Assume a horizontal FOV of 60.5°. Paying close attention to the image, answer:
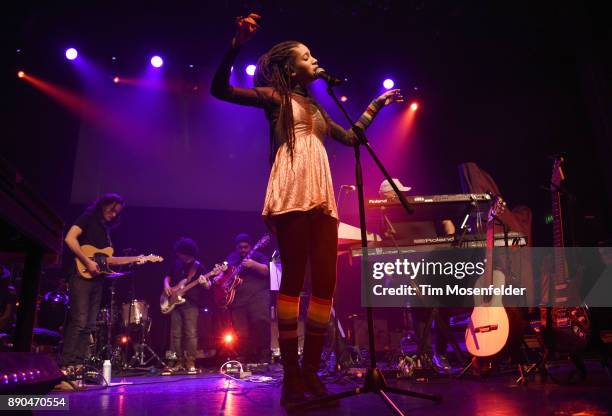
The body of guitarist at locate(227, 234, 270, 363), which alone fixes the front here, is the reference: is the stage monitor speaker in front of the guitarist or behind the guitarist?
in front

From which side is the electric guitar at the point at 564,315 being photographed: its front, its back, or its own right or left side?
front

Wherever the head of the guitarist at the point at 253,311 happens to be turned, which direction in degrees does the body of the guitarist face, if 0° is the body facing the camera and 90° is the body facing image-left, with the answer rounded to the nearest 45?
approximately 45°

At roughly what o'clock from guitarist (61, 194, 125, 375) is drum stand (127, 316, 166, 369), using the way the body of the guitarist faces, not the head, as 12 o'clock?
The drum stand is roughly at 8 o'clock from the guitarist.

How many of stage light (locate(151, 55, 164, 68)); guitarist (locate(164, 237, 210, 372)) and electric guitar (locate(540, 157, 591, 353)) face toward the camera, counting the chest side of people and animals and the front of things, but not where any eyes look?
3

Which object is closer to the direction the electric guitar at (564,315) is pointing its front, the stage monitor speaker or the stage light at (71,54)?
the stage monitor speaker

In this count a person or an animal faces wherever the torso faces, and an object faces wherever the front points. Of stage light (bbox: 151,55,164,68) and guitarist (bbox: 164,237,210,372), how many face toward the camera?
2

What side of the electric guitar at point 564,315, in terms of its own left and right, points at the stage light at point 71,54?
right

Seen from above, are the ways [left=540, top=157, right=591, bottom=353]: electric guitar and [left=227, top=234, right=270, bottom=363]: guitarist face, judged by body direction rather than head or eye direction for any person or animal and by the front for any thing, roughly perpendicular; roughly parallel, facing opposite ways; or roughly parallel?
roughly parallel

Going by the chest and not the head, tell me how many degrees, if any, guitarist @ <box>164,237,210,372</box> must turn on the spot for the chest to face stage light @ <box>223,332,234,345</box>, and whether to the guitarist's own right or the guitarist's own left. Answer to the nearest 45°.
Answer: approximately 135° to the guitarist's own left

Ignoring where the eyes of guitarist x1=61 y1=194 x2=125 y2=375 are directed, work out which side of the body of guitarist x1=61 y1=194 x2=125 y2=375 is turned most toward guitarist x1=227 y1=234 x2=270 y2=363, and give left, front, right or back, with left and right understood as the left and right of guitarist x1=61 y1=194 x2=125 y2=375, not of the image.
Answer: left

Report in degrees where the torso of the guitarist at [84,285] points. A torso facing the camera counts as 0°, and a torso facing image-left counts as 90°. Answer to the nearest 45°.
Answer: approximately 315°

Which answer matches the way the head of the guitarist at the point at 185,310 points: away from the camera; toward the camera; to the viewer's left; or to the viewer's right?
toward the camera

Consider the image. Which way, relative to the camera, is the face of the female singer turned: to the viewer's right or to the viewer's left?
to the viewer's right

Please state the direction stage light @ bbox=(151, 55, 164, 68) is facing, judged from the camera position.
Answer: facing the viewer

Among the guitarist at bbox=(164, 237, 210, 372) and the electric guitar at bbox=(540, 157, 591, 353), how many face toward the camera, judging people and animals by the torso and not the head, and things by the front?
2

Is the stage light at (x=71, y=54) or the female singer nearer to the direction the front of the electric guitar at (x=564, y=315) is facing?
the female singer

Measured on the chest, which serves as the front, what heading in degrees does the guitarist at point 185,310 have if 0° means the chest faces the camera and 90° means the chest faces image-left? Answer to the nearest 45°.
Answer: approximately 0°

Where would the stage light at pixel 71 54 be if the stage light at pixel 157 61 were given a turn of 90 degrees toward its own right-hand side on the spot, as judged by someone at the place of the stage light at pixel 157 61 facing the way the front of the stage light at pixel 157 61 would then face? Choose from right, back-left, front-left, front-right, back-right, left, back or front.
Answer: front

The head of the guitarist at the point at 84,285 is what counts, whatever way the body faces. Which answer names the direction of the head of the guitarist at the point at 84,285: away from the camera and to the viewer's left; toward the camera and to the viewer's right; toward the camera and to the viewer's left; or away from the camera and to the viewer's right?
toward the camera and to the viewer's right
